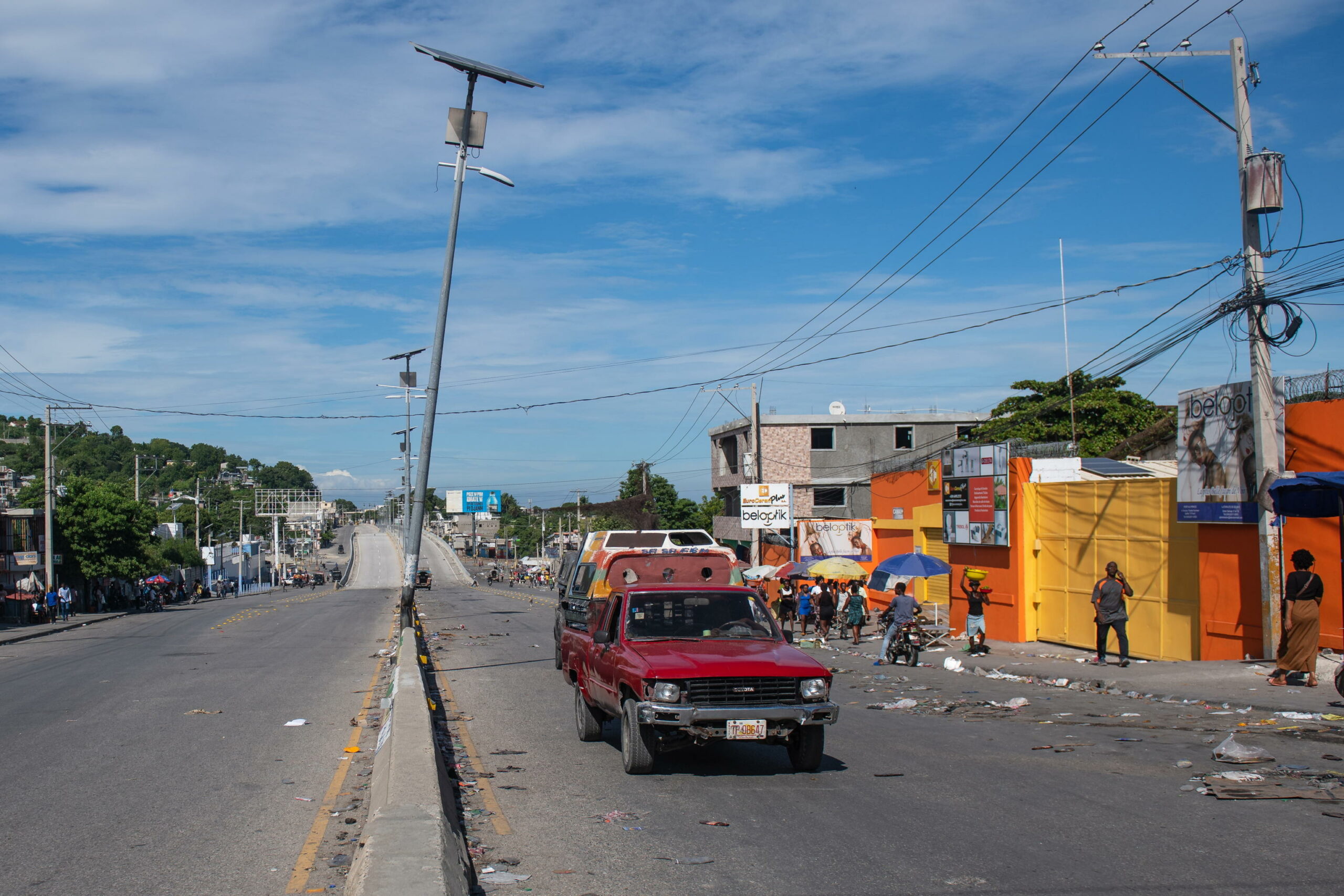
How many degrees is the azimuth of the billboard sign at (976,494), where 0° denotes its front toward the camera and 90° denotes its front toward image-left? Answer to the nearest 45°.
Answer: approximately 45°

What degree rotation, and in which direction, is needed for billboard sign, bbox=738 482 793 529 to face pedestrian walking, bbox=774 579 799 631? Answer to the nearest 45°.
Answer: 0° — it already faces them

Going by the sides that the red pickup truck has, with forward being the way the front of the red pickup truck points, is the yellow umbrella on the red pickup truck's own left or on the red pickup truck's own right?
on the red pickup truck's own left

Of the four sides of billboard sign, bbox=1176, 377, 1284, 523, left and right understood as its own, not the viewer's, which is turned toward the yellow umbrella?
right
